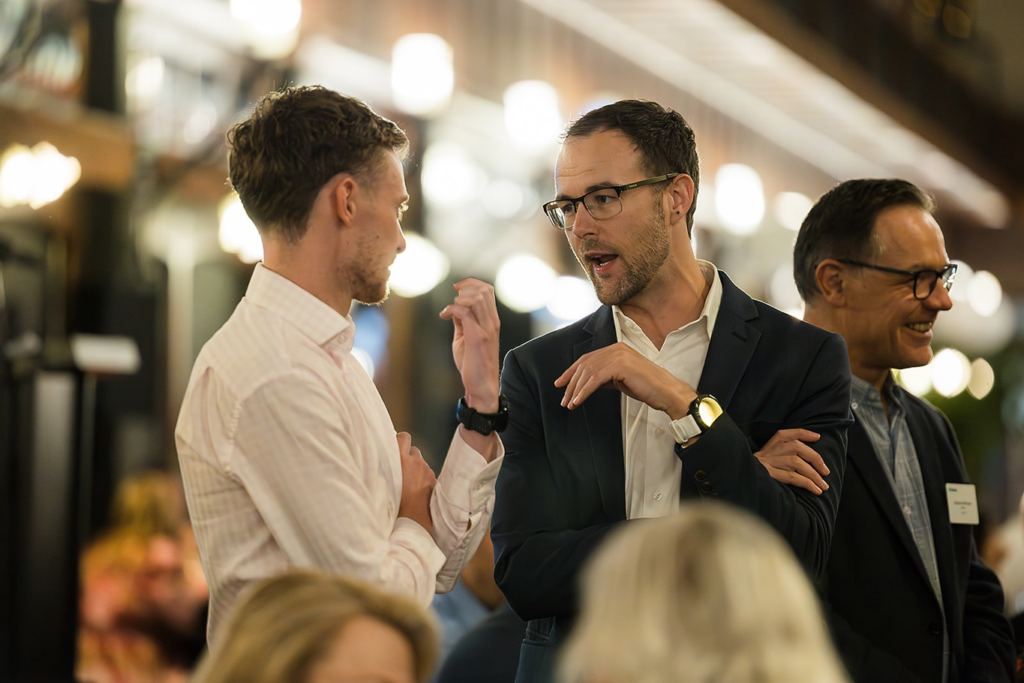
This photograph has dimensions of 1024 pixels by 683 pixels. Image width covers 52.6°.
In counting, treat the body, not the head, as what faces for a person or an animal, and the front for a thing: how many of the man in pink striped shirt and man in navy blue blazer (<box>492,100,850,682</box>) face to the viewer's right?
1

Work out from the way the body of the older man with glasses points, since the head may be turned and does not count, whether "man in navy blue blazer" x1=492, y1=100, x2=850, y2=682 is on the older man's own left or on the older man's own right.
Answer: on the older man's own right

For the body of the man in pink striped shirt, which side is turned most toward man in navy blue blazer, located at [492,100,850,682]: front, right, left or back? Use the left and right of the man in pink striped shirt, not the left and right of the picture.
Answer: front

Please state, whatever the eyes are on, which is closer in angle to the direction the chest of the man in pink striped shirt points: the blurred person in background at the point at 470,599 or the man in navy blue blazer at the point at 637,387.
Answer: the man in navy blue blazer

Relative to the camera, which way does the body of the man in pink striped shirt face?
to the viewer's right

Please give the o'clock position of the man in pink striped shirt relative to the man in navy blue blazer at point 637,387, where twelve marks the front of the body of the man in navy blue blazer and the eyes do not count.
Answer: The man in pink striped shirt is roughly at 2 o'clock from the man in navy blue blazer.

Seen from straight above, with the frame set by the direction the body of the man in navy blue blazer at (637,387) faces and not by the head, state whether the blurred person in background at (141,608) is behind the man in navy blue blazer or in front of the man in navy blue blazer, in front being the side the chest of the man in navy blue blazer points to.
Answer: behind

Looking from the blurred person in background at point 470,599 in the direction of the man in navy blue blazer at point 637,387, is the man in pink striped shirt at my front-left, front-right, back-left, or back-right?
front-right

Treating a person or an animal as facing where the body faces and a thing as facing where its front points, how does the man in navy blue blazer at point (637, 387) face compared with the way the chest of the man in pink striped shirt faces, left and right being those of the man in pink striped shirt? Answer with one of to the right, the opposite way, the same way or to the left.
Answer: to the right

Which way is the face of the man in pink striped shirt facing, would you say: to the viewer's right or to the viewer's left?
to the viewer's right

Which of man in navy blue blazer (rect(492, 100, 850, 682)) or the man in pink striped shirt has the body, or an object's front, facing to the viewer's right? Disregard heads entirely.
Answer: the man in pink striped shirt

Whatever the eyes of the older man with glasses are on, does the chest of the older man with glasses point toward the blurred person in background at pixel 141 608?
no

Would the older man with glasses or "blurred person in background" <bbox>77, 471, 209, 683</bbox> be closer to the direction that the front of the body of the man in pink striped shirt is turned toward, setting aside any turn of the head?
the older man with glasses

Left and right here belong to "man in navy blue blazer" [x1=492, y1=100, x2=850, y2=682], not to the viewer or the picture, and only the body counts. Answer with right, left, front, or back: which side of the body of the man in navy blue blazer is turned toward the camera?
front
